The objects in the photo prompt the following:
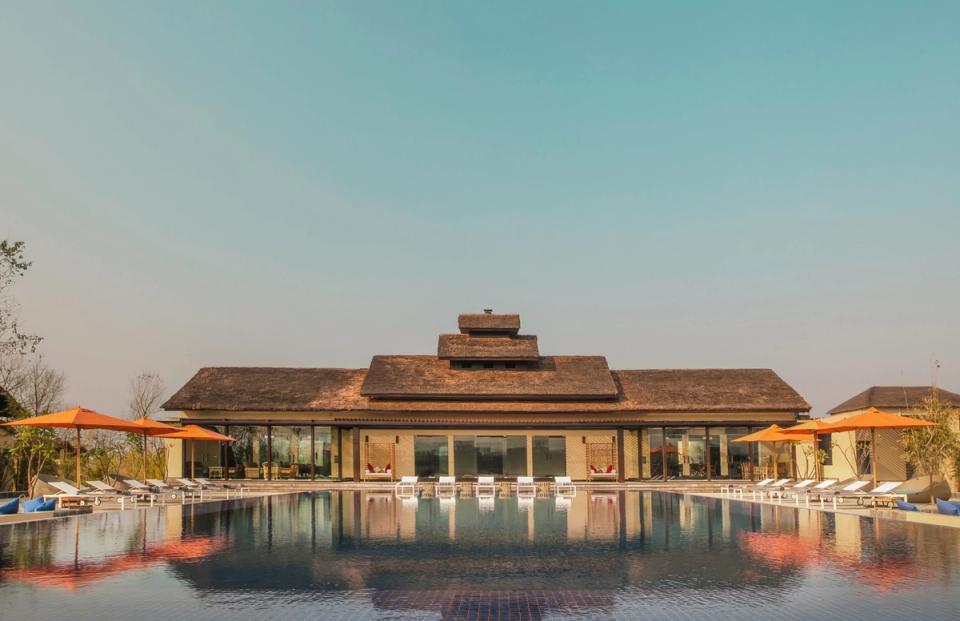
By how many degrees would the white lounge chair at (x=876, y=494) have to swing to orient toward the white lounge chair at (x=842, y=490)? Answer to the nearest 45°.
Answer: approximately 45° to its right

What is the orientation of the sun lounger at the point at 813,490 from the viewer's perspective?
to the viewer's left

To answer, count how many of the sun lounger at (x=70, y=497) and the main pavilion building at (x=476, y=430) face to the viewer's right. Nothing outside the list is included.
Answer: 1

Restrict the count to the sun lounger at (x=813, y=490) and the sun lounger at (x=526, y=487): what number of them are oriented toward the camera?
1

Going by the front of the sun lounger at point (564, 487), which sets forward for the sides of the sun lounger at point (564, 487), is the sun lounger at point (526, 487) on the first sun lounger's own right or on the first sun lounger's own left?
on the first sun lounger's own right

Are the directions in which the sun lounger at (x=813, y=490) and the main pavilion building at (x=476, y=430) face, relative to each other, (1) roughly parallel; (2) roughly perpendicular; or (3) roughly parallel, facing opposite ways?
roughly perpendicular

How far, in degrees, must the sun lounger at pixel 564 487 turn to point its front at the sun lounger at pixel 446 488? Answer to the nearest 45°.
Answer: approximately 90° to its right

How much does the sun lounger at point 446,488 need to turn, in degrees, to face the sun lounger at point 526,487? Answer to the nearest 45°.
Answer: approximately 90° to its left

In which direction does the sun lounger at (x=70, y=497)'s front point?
to the viewer's right

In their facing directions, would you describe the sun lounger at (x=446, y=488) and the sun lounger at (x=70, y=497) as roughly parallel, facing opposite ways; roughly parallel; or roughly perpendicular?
roughly perpendicular

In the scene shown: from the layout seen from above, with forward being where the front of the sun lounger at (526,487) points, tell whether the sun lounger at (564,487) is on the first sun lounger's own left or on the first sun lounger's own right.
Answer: on the first sun lounger's own left

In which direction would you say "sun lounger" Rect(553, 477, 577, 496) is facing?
toward the camera

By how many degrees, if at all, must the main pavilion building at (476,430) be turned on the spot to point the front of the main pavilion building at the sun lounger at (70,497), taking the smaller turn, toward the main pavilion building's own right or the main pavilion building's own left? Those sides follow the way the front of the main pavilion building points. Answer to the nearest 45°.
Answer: approximately 45° to the main pavilion building's own right

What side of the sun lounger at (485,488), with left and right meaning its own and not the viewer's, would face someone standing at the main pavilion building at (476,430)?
back

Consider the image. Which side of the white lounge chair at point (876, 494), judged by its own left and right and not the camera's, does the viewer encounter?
left

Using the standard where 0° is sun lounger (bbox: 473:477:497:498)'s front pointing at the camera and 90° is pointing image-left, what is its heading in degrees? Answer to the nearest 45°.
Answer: approximately 0°

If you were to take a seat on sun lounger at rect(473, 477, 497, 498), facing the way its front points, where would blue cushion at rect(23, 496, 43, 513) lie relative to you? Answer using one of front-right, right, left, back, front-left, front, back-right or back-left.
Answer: front-right
